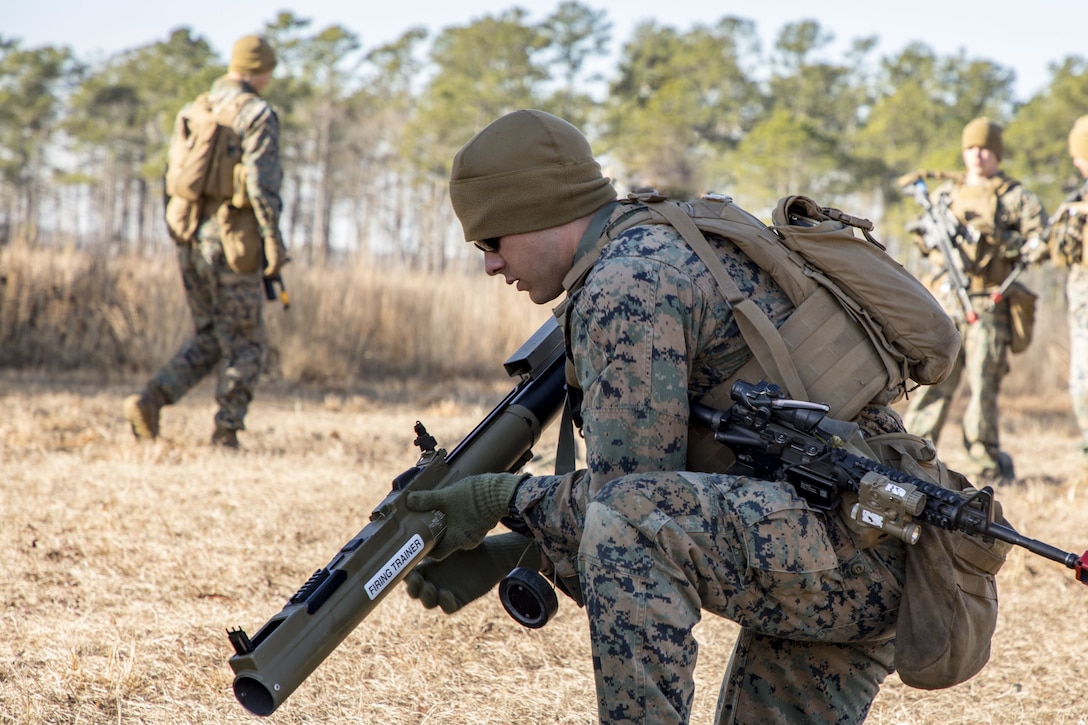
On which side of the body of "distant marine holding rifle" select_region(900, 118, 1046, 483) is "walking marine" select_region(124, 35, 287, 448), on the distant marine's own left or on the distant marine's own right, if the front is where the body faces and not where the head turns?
on the distant marine's own right

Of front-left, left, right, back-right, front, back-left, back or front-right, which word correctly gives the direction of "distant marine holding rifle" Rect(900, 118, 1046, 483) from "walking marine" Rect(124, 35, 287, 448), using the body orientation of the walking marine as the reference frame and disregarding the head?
front-right

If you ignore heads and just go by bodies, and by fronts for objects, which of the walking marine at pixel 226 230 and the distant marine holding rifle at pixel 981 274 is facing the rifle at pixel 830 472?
the distant marine holding rifle

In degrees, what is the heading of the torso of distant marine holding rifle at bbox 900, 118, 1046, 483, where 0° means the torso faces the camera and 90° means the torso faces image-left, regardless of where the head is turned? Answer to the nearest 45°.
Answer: approximately 0°

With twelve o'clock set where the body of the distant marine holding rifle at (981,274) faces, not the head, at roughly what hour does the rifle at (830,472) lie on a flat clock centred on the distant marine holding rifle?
The rifle is roughly at 12 o'clock from the distant marine holding rifle.

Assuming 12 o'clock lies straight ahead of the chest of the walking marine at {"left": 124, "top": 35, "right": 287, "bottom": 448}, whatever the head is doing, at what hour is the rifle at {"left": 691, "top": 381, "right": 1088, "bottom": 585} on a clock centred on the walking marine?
The rifle is roughly at 4 o'clock from the walking marine.

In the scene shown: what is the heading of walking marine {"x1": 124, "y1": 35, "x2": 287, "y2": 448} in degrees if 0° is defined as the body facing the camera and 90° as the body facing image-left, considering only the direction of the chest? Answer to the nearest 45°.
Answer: approximately 225°

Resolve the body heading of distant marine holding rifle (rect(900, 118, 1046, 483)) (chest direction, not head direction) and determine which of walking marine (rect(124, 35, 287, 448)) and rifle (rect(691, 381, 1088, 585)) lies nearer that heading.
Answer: the rifle

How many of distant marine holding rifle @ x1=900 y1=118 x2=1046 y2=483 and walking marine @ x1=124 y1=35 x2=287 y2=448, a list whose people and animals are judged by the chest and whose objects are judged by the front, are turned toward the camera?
1

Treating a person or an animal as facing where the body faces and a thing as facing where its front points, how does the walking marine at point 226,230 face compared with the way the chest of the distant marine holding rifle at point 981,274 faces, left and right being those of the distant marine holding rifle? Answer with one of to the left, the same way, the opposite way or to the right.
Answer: the opposite way
